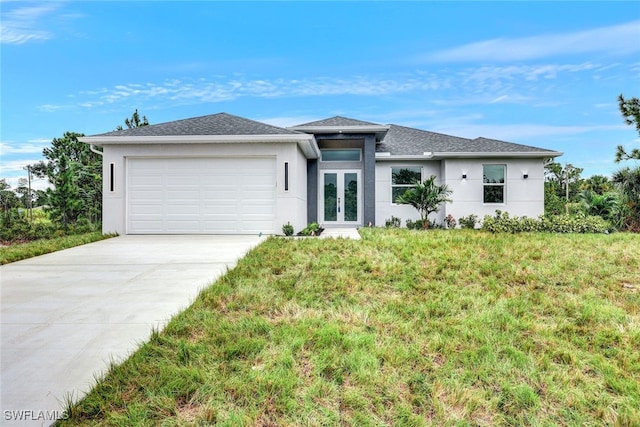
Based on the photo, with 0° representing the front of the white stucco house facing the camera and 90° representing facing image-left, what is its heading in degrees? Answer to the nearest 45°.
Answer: approximately 0°

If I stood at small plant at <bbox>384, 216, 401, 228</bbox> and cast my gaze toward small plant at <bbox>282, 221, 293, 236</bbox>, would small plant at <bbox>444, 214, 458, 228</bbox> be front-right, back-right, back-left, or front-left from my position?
back-left

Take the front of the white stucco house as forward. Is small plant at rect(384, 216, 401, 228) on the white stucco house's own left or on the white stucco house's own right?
on the white stucco house's own left

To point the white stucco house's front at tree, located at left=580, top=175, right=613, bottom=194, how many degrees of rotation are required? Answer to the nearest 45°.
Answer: approximately 135° to its left

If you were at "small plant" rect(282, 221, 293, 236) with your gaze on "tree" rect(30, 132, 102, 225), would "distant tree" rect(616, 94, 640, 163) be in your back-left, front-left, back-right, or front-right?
back-right

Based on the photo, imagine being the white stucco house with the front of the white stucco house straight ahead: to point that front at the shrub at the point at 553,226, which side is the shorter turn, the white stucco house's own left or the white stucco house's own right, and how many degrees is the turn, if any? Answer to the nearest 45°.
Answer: approximately 90° to the white stucco house's own left

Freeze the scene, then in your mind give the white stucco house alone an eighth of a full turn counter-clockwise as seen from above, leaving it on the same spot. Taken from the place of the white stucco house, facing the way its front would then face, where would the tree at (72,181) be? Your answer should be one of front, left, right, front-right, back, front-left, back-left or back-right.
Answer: back
